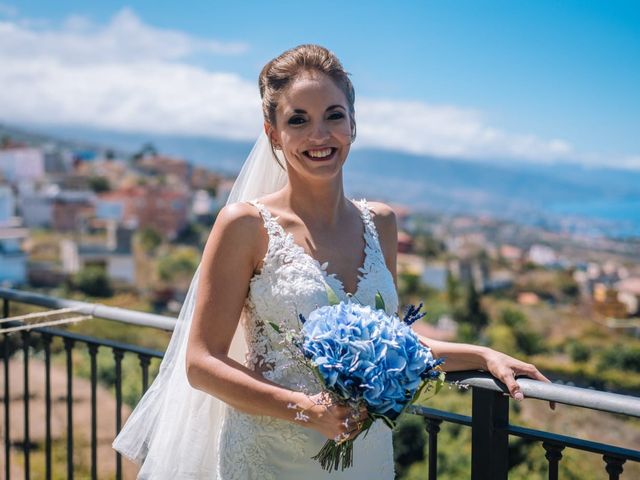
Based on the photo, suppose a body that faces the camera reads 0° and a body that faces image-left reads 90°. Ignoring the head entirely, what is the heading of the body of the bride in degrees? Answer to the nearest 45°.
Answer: approximately 315°

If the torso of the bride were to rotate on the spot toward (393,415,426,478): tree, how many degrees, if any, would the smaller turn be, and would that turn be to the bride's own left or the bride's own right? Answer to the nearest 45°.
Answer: approximately 135° to the bride's own left
